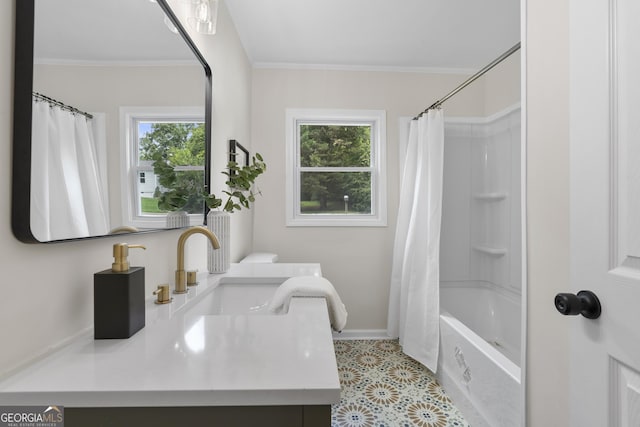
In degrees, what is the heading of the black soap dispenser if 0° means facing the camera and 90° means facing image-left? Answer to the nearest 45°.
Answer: approximately 270°

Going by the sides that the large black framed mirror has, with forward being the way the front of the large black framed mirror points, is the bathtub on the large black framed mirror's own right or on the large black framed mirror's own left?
on the large black framed mirror's own left

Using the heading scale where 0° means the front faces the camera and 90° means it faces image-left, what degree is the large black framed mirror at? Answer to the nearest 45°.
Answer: approximately 315°
